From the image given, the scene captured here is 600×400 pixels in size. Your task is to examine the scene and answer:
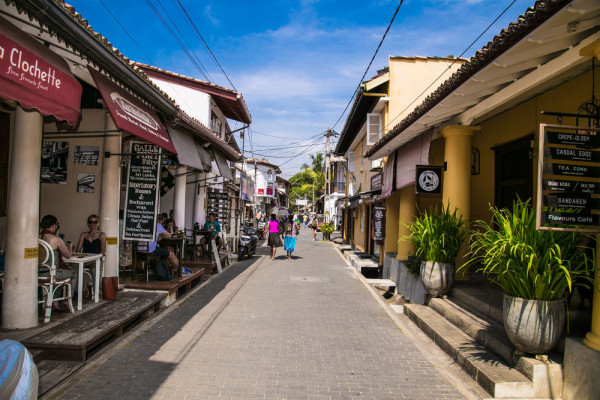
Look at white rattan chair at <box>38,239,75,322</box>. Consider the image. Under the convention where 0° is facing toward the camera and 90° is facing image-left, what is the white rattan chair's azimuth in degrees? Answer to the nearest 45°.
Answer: approximately 225°

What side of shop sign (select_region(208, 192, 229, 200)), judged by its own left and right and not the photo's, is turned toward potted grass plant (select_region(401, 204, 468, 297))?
front

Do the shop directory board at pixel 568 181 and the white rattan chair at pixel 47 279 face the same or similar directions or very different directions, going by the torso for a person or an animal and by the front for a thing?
very different directions

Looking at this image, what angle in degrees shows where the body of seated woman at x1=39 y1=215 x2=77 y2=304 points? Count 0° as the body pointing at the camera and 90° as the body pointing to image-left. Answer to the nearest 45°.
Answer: approximately 225°

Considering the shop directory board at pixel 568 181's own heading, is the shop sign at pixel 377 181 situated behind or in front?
behind

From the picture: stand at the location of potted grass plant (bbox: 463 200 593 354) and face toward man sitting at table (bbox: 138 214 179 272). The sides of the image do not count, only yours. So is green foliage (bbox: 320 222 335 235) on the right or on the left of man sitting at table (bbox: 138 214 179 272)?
right

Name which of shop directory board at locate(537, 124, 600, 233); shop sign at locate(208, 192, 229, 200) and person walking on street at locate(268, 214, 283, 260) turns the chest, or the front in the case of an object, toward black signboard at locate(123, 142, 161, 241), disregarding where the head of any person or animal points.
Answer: the shop sign

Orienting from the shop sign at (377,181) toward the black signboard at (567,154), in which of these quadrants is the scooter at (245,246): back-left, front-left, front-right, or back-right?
back-right

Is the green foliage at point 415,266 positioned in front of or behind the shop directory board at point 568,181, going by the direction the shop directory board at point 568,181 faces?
behind

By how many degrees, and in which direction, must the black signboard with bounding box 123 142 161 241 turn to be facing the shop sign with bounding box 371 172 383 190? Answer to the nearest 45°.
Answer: approximately 135° to its left

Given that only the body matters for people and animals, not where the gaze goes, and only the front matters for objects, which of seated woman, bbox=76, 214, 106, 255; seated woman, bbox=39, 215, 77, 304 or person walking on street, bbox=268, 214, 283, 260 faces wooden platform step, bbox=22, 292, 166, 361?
seated woman, bbox=76, 214, 106, 255

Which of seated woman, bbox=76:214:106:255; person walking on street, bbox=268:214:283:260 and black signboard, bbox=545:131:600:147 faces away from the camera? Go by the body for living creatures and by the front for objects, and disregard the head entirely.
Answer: the person walking on street

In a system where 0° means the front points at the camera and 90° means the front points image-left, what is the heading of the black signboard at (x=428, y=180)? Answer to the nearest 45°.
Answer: approximately 0°

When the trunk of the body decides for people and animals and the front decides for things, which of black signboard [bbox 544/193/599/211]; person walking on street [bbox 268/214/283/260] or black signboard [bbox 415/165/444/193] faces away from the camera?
the person walking on street
